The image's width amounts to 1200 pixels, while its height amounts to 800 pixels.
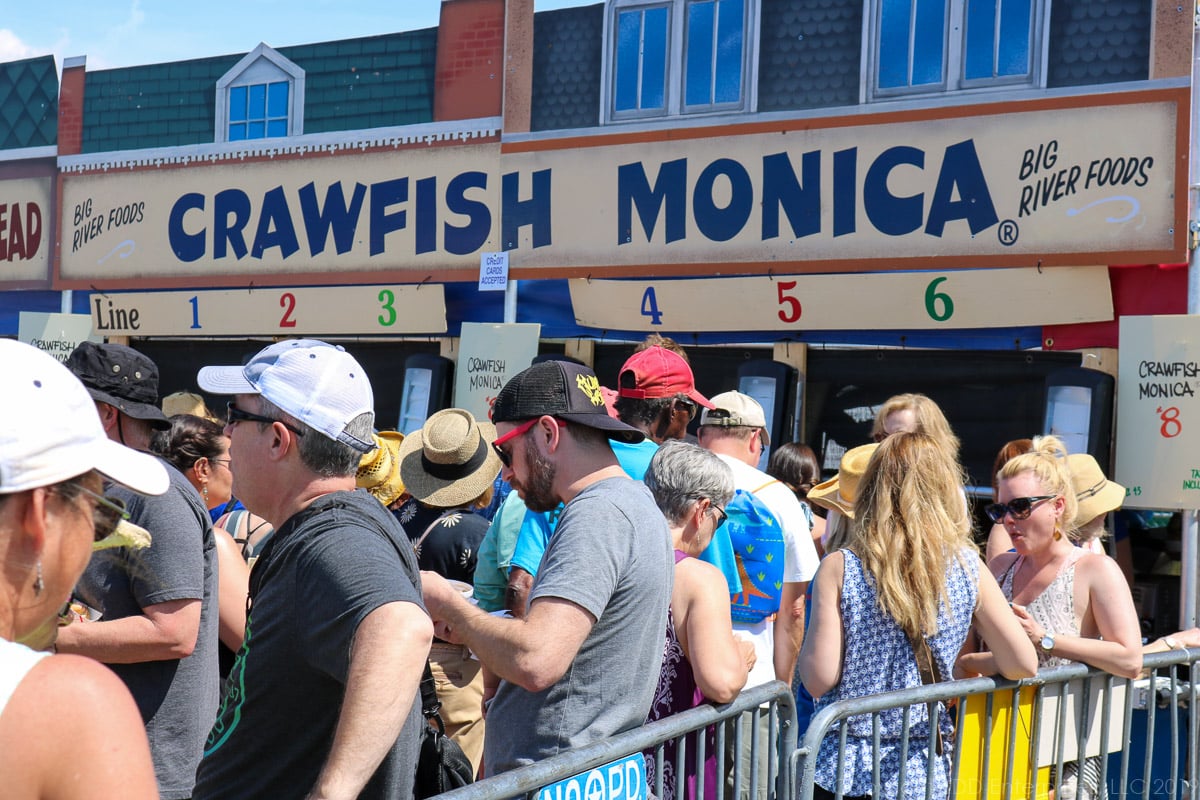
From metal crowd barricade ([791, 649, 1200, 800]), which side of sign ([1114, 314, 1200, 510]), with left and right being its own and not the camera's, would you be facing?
front

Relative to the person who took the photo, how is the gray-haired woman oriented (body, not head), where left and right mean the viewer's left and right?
facing away from the viewer and to the right of the viewer

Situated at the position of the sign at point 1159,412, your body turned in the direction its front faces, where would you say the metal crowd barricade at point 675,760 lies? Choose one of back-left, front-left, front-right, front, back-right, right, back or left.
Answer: front

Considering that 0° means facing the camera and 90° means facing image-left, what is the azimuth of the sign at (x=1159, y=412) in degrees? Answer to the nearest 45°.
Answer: approximately 0°

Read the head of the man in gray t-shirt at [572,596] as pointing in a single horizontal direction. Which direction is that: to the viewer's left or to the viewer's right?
to the viewer's left

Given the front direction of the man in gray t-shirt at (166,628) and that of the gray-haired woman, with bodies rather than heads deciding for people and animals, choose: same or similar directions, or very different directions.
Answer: very different directions

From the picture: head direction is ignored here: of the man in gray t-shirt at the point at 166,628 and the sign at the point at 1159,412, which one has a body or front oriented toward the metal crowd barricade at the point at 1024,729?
the sign

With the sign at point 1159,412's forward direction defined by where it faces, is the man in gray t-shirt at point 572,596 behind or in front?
in front
